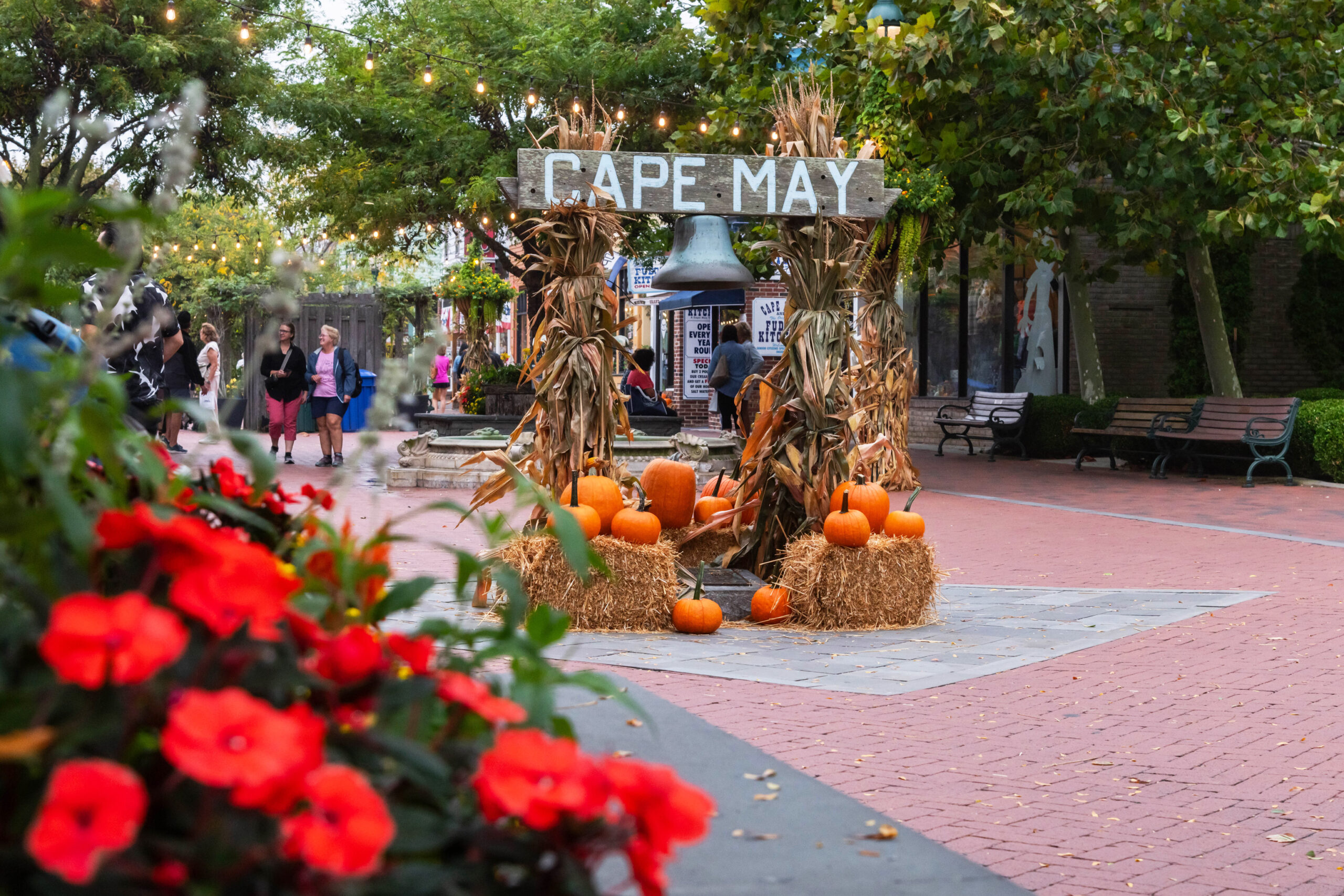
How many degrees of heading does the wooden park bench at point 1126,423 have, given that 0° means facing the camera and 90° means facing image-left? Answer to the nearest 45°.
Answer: approximately 45°

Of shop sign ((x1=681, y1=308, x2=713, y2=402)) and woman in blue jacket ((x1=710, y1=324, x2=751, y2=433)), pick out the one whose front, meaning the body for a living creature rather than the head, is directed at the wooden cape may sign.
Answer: the shop sign

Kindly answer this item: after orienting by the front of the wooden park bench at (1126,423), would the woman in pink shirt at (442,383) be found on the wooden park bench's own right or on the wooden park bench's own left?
on the wooden park bench's own right

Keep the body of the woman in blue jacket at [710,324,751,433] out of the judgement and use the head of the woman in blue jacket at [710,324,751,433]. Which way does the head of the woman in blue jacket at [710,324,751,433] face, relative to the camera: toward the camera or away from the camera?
away from the camera

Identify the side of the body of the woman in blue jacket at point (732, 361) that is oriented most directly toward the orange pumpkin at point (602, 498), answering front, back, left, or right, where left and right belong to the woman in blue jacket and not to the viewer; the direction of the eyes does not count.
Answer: back

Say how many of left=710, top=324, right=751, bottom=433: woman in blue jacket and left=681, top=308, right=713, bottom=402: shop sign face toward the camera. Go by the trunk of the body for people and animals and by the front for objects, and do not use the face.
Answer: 1

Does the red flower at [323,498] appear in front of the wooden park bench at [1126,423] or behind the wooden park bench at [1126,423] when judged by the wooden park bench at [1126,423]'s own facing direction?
in front

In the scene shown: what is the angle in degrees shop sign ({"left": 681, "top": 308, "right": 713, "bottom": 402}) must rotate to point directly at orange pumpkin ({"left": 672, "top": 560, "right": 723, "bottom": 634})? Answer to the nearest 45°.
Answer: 0° — it already faces it

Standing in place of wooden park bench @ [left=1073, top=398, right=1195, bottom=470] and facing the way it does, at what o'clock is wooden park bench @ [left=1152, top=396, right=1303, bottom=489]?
wooden park bench @ [left=1152, top=396, right=1303, bottom=489] is roughly at 9 o'clock from wooden park bench @ [left=1073, top=398, right=1195, bottom=470].

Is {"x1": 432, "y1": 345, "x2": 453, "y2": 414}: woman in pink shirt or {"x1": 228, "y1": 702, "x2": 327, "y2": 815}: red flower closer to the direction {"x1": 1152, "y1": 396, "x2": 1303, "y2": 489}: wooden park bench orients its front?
the red flower

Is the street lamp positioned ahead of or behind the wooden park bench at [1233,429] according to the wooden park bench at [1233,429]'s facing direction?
ahead

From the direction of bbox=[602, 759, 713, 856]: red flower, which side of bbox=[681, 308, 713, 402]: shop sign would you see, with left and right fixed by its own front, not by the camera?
front

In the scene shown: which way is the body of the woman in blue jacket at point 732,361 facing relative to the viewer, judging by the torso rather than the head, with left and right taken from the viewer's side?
facing away from the viewer

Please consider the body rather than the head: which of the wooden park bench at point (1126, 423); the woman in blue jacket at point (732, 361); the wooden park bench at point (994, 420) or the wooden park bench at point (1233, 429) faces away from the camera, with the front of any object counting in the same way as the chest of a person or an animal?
the woman in blue jacket
